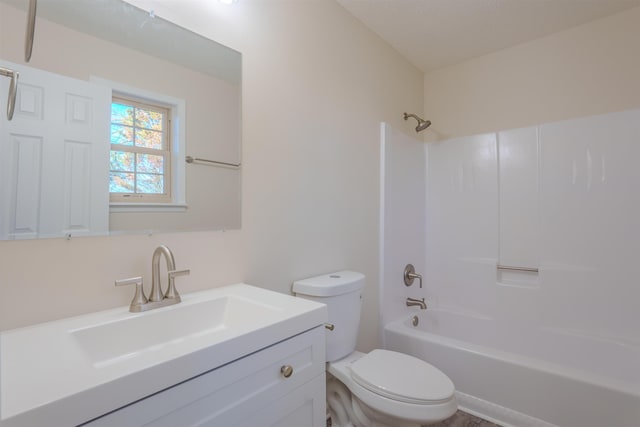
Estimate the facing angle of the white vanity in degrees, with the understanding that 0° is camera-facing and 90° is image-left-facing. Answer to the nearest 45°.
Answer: approximately 315°

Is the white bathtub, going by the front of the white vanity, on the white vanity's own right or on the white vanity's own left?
on the white vanity's own left

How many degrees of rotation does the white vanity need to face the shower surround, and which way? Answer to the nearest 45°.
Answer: approximately 45° to its left
